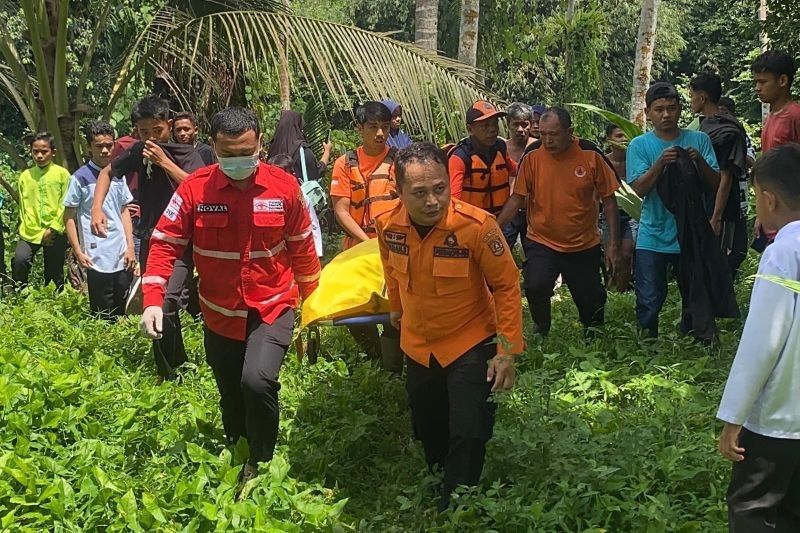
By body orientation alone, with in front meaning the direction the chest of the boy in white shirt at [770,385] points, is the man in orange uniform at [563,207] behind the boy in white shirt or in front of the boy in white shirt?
in front

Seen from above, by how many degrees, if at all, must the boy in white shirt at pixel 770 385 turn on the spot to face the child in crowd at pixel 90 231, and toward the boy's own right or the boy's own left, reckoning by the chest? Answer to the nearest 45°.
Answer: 0° — they already face them

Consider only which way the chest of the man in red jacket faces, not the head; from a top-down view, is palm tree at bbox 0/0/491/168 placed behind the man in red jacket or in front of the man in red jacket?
behind

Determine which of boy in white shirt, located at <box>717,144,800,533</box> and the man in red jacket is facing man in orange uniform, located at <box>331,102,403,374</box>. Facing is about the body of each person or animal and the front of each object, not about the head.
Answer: the boy in white shirt

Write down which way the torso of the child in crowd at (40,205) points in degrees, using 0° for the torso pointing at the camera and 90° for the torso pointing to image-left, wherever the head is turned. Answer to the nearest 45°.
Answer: approximately 0°

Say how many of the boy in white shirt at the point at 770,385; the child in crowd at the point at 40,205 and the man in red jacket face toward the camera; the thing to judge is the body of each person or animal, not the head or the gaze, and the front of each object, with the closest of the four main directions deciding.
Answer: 2

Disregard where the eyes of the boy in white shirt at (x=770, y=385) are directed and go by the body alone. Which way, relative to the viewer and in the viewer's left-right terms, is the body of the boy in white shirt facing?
facing away from the viewer and to the left of the viewer
